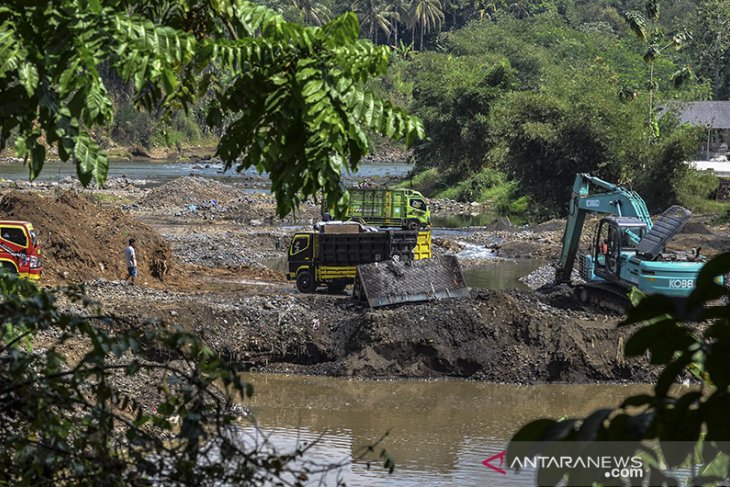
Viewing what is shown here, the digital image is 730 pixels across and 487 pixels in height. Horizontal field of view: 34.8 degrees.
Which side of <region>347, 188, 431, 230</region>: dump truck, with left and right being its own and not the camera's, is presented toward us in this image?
right

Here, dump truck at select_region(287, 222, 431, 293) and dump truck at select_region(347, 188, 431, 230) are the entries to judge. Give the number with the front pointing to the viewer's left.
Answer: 1

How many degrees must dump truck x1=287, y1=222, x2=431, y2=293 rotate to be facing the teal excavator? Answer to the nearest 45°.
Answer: approximately 180°

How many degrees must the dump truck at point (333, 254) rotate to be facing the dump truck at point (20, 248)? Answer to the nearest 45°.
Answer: approximately 45° to its left

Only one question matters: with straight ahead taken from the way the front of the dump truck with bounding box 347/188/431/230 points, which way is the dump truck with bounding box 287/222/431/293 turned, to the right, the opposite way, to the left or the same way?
the opposite way

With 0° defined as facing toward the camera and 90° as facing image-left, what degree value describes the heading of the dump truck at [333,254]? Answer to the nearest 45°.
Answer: approximately 90°

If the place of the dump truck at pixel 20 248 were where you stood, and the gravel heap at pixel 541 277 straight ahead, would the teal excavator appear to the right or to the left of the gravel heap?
right

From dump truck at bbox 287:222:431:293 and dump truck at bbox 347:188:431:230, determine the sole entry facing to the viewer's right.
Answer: dump truck at bbox 347:188:431:230

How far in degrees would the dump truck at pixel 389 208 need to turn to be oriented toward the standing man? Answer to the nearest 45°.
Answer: approximately 135° to its right

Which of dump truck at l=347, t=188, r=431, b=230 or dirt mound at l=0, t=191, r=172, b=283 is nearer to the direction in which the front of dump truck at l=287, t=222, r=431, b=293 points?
the dirt mound

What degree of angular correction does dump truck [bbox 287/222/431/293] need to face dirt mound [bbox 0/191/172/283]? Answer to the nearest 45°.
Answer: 0° — it already faces it

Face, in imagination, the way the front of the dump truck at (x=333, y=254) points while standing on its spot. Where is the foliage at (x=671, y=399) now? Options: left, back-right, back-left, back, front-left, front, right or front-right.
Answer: left

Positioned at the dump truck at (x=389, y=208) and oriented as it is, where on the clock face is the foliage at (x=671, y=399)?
The foliage is roughly at 3 o'clock from the dump truck.

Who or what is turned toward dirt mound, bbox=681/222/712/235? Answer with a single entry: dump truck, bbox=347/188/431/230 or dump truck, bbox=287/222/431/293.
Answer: dump truck, bbox=347/188/431/230

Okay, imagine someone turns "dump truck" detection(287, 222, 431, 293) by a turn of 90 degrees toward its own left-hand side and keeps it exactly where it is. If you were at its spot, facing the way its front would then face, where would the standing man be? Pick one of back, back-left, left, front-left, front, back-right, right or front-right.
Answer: right

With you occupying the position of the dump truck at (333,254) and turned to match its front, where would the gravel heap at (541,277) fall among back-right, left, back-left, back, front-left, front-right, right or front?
back-right

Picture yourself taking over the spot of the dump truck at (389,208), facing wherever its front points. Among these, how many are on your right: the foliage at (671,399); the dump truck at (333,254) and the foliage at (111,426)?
3

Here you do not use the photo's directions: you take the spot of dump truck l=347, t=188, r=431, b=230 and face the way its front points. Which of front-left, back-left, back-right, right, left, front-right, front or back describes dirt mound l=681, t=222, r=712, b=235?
front

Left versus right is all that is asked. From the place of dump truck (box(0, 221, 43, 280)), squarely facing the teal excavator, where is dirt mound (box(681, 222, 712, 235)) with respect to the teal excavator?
left
